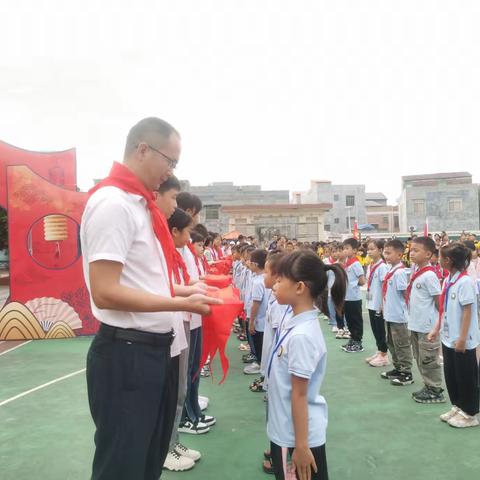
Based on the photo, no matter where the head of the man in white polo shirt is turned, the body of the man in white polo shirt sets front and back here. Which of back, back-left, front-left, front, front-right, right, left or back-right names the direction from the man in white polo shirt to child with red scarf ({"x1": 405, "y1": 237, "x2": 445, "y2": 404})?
front-left

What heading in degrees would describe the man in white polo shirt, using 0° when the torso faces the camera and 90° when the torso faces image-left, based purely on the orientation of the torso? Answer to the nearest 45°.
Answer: approximately 270°

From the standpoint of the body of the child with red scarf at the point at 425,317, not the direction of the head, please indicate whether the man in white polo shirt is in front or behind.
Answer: in front

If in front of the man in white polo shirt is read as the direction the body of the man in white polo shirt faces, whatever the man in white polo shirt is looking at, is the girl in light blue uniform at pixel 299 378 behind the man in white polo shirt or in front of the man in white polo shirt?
in front
